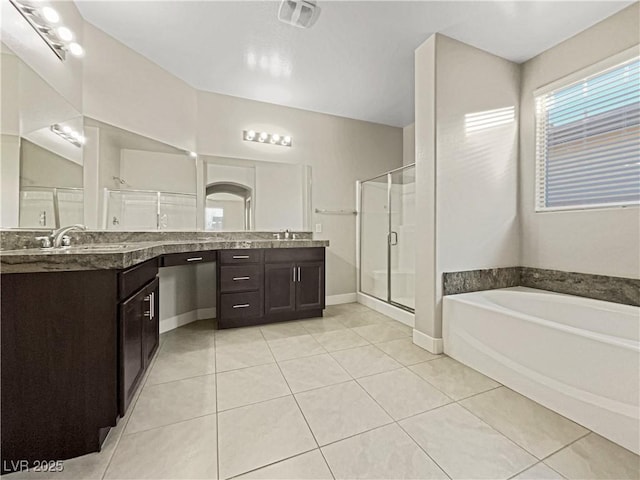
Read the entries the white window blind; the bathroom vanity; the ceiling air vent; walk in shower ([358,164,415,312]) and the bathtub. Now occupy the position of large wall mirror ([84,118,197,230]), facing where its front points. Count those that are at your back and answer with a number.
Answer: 0

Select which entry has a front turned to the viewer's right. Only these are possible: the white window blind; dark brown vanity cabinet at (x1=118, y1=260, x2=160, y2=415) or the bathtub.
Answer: the dark brown vanity cabinet

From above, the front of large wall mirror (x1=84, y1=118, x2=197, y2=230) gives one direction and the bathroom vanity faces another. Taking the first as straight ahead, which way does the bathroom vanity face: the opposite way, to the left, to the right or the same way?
the same way

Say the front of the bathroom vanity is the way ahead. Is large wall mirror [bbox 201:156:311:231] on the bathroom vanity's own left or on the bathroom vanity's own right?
on the bathroom vanity's own left

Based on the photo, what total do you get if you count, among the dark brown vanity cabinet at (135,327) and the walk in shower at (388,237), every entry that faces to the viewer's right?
1

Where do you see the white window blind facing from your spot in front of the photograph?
facing the viewer and to the left of the viewer

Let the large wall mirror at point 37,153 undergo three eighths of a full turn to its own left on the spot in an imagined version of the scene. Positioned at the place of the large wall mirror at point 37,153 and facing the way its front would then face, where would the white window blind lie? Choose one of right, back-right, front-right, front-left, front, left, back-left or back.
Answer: back-right

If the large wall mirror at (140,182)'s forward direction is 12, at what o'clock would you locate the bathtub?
The bathtub is roughly at 12 o'clock from the large wall mirror.

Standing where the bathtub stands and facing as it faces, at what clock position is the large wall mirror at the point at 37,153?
The large wall mirror is roughly at 12 o'clock from the bathtub.

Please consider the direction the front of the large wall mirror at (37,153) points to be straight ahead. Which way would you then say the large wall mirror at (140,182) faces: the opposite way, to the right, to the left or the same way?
the same way

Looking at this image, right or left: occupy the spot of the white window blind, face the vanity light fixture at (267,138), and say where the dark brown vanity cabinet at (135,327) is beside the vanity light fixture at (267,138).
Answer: left

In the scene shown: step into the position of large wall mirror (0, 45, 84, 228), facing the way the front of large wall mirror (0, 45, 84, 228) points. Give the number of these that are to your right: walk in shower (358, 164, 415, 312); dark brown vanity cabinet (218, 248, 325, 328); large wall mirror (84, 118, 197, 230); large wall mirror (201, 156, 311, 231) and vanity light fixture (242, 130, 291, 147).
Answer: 0
